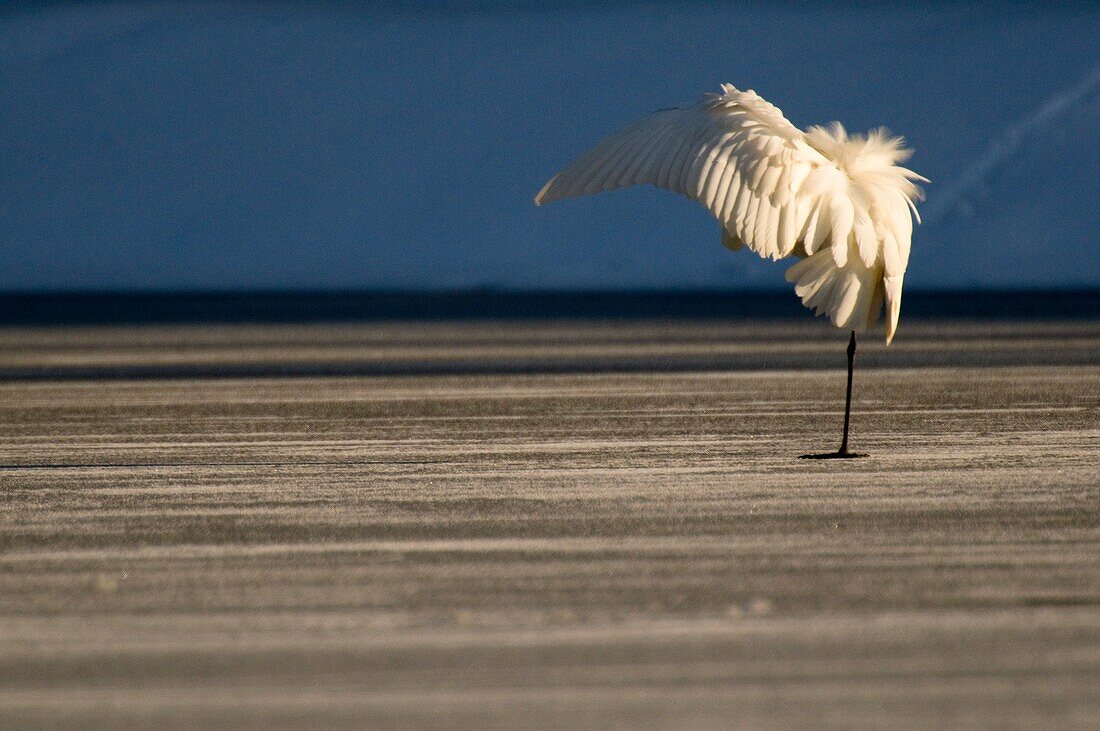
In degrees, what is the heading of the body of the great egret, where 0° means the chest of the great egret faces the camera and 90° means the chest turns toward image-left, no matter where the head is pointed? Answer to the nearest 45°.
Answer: approximately 180°
